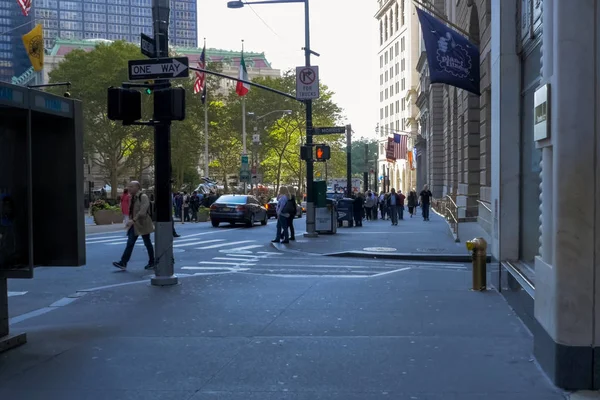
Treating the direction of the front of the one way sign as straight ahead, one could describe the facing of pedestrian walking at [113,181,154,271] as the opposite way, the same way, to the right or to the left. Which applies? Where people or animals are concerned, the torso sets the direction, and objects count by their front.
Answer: to the right

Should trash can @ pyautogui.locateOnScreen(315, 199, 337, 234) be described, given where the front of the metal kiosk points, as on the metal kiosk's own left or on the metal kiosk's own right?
on the metal kiosk's own left

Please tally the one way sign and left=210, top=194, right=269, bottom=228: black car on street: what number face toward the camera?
1

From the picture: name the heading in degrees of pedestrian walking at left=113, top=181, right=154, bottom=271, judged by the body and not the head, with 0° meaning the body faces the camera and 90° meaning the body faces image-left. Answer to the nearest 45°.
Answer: approximately 90°
